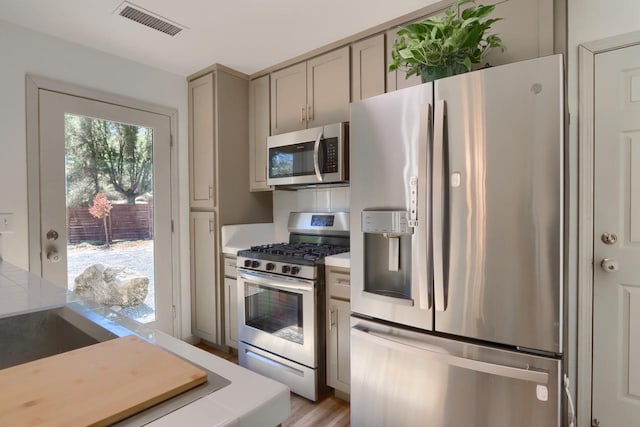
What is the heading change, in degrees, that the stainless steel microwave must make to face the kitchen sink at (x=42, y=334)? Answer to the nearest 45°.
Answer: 0° — it already faces it

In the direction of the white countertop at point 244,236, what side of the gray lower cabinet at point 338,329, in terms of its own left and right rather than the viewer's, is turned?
right

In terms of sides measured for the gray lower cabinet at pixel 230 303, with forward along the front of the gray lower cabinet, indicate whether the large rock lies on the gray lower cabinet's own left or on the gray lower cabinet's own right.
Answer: on the gray lower cabinet's own right

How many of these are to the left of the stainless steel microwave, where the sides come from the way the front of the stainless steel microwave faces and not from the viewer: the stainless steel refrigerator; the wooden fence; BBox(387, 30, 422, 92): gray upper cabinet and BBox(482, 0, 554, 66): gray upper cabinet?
3

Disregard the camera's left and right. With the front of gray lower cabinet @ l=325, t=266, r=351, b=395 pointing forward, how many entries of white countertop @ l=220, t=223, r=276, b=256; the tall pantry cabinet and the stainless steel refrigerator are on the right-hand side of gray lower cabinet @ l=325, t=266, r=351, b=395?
2

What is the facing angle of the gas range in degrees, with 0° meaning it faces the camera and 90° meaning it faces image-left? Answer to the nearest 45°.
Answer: approximately 45°

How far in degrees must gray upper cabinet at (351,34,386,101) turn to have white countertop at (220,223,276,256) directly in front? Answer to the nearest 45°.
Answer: approximately 90° to its right

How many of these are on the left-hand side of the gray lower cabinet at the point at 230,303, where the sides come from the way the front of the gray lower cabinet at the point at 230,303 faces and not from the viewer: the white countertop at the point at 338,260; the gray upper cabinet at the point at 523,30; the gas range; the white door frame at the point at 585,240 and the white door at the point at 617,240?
5

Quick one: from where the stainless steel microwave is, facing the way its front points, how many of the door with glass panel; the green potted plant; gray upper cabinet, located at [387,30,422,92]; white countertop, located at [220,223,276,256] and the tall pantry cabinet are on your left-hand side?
2
